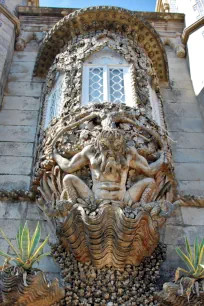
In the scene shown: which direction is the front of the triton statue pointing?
toward the camera
